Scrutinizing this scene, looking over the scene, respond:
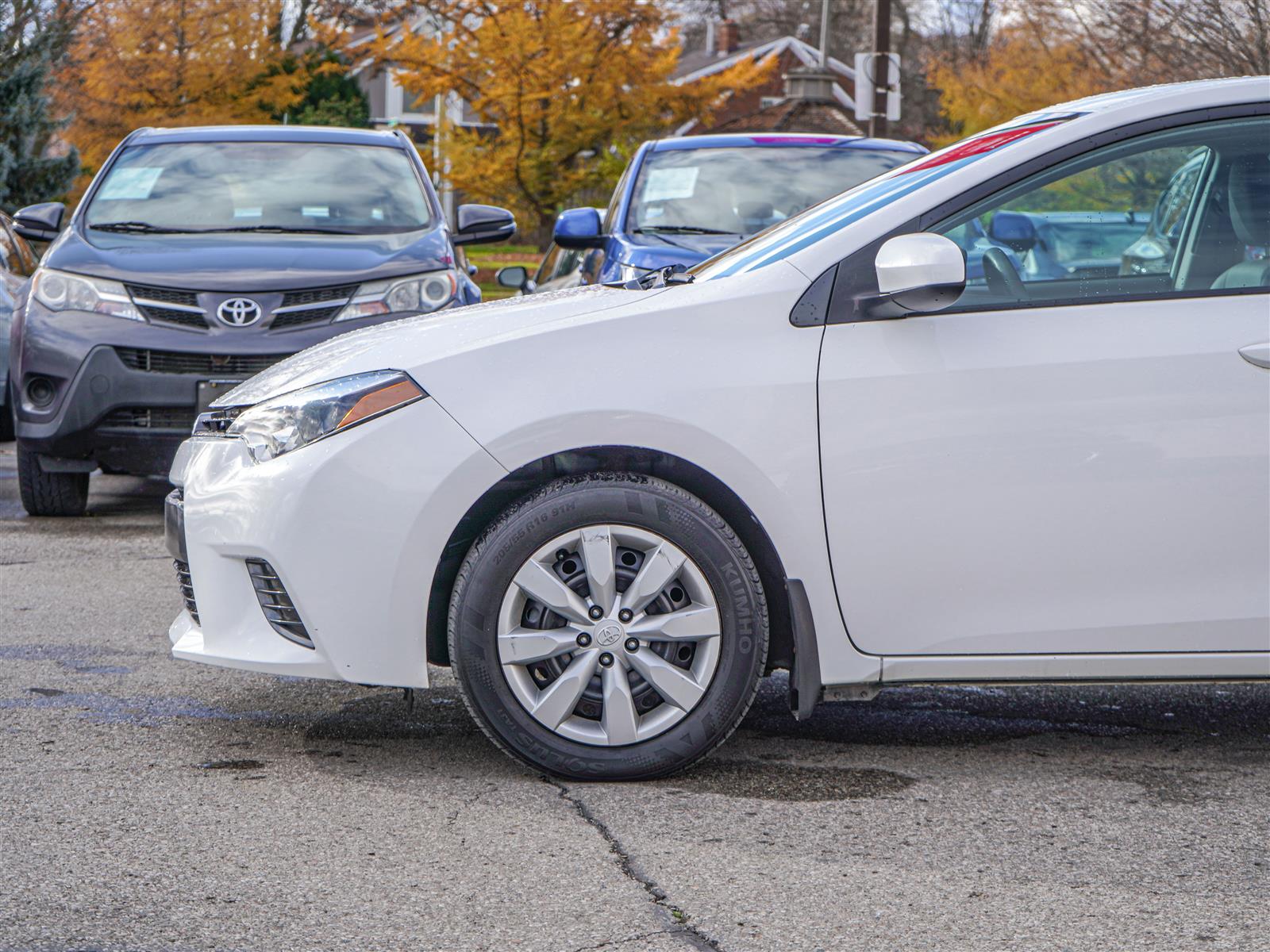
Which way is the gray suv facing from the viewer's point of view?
toward the camera

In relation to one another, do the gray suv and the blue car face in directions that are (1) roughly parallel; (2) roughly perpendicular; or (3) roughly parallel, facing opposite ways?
roughly parallel

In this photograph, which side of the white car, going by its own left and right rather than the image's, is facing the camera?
left

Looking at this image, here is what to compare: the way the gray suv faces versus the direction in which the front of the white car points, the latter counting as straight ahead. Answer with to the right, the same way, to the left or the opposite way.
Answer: to the left

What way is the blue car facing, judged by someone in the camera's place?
facing the viewer

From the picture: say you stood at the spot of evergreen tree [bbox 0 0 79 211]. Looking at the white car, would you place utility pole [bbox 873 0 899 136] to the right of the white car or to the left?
left

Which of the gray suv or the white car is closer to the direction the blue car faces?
the white car

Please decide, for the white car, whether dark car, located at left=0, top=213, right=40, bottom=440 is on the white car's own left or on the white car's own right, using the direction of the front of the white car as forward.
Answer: on the white car's own right

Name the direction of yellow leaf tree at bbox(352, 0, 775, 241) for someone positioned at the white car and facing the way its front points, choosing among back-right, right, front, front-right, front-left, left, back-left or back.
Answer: right

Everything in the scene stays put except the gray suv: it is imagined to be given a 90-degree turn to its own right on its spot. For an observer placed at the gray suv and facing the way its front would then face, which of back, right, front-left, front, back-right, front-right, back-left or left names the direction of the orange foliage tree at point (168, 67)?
right

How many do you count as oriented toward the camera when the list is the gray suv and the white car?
1
